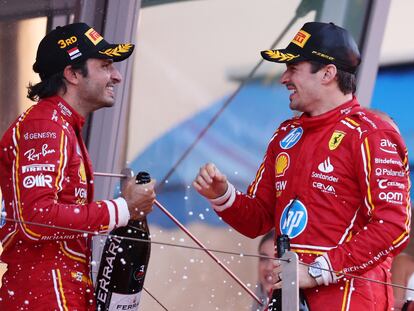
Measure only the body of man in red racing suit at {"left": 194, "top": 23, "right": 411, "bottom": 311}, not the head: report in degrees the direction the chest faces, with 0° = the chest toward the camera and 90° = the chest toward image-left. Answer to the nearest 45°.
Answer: approximately 45°

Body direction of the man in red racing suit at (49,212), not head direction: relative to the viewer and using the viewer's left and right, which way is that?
facing to the right of the viewer

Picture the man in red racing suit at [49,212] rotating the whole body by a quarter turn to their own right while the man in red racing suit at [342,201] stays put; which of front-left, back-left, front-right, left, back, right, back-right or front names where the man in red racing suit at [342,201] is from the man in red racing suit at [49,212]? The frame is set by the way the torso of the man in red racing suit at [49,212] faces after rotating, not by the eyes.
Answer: left
